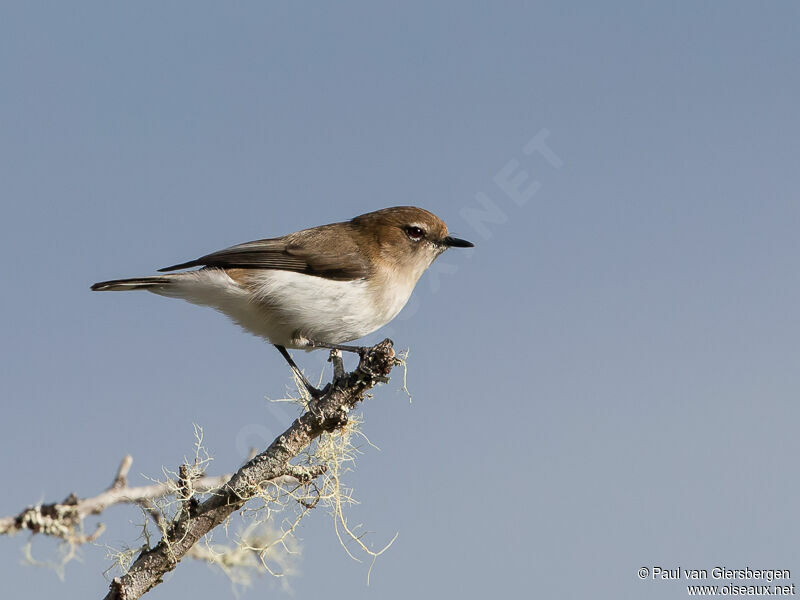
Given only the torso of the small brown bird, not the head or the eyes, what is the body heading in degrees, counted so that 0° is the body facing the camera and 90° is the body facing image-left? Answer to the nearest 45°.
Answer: approximately 270°
